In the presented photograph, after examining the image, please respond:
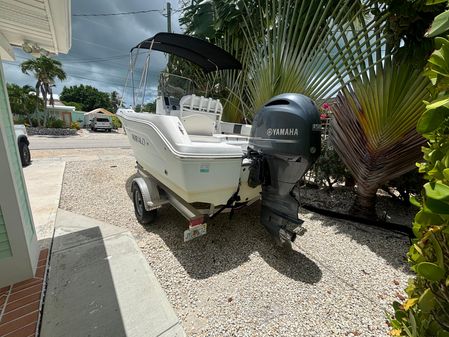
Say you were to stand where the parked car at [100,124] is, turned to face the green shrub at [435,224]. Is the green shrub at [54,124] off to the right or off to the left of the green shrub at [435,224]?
right

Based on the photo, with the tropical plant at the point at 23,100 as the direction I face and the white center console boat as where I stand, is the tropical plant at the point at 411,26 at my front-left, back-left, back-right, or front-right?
back-right

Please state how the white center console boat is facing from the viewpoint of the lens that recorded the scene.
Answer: facing away from the viewer and to the left of the viewer

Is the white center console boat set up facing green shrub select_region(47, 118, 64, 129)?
yes

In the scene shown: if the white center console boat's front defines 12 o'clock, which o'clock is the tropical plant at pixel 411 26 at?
The tropical plant is roughly at 4 o'clock from the white center console boat.

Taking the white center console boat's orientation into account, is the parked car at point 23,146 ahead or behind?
ahead

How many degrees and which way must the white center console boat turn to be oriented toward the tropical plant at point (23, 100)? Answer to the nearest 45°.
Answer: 0° — it already faces it

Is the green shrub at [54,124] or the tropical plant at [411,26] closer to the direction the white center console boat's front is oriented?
the green shrub

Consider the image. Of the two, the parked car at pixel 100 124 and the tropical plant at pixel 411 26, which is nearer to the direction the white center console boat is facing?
the parked car

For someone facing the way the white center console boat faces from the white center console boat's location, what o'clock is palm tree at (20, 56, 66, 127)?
The palm tree is roughly at 12 o'clock from the white center console boat.
